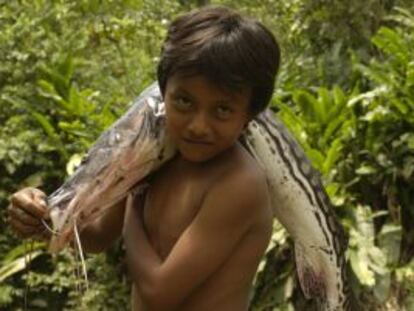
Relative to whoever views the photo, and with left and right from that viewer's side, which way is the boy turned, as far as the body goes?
facing the viewer and to the left of the viewer
